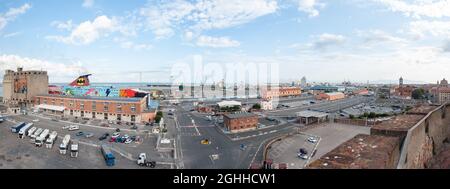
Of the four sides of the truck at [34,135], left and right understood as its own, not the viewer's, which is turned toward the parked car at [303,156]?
left

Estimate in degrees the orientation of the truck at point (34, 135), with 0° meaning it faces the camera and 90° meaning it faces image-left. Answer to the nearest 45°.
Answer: approximately 45°

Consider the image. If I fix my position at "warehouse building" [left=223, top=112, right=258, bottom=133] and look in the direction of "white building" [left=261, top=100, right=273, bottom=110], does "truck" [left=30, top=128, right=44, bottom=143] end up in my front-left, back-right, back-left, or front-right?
back-left

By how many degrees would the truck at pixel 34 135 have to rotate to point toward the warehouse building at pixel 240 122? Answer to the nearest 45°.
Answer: approximately 135° to its left

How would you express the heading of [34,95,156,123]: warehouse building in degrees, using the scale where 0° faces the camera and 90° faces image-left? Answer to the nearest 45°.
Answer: approximately 45°

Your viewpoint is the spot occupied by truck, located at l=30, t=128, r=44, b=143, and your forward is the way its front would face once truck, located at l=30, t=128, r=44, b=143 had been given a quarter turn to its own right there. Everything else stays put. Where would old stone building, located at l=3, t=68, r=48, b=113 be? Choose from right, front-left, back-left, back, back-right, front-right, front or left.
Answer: front-right

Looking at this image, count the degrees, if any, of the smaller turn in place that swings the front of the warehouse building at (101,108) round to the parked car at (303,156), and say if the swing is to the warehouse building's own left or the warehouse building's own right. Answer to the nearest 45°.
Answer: approximately 90° to the warehouse building's own left

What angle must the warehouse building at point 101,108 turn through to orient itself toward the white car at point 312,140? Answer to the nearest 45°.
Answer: approximately 90° to its left

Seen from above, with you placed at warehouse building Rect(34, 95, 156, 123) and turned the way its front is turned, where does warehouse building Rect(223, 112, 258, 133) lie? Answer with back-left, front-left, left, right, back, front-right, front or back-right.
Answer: left

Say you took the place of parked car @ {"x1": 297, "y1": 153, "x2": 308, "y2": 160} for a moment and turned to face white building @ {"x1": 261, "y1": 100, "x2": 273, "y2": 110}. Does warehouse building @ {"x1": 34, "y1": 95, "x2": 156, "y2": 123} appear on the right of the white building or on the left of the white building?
left
